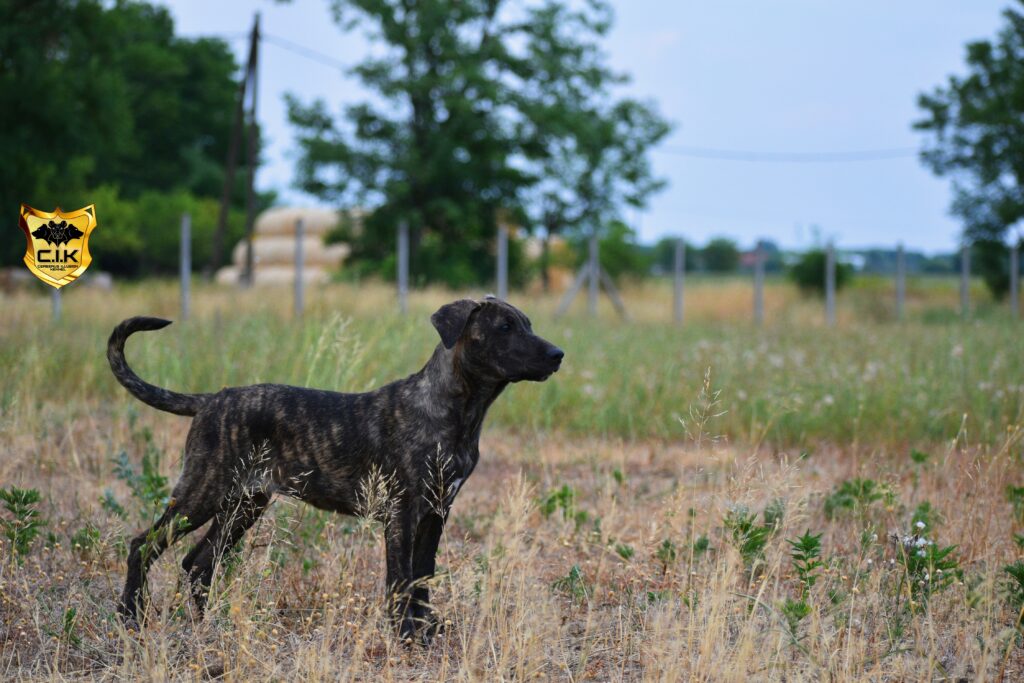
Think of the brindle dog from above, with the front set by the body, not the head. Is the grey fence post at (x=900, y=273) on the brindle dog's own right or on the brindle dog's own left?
on the brindle dog's own left

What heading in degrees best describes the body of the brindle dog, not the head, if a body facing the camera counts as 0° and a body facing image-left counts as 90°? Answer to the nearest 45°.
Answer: approximately 270°

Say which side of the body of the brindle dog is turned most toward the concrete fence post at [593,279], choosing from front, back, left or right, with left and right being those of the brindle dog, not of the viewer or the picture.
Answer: left

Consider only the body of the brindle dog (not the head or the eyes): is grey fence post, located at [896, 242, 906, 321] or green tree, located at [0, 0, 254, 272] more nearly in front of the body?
the grey fence post

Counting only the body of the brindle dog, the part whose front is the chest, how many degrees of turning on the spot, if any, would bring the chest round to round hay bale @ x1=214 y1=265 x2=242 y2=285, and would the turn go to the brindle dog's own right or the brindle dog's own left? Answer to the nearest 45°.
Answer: approximately 90° to the brindle dog's own left

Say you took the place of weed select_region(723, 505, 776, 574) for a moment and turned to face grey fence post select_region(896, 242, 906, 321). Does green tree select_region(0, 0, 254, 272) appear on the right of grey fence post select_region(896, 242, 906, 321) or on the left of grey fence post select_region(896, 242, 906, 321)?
left

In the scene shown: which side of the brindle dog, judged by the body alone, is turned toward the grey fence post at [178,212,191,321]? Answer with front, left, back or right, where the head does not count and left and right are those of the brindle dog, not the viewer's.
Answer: left

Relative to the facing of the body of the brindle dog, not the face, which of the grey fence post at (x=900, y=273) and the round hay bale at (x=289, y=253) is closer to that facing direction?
the grey fence post
